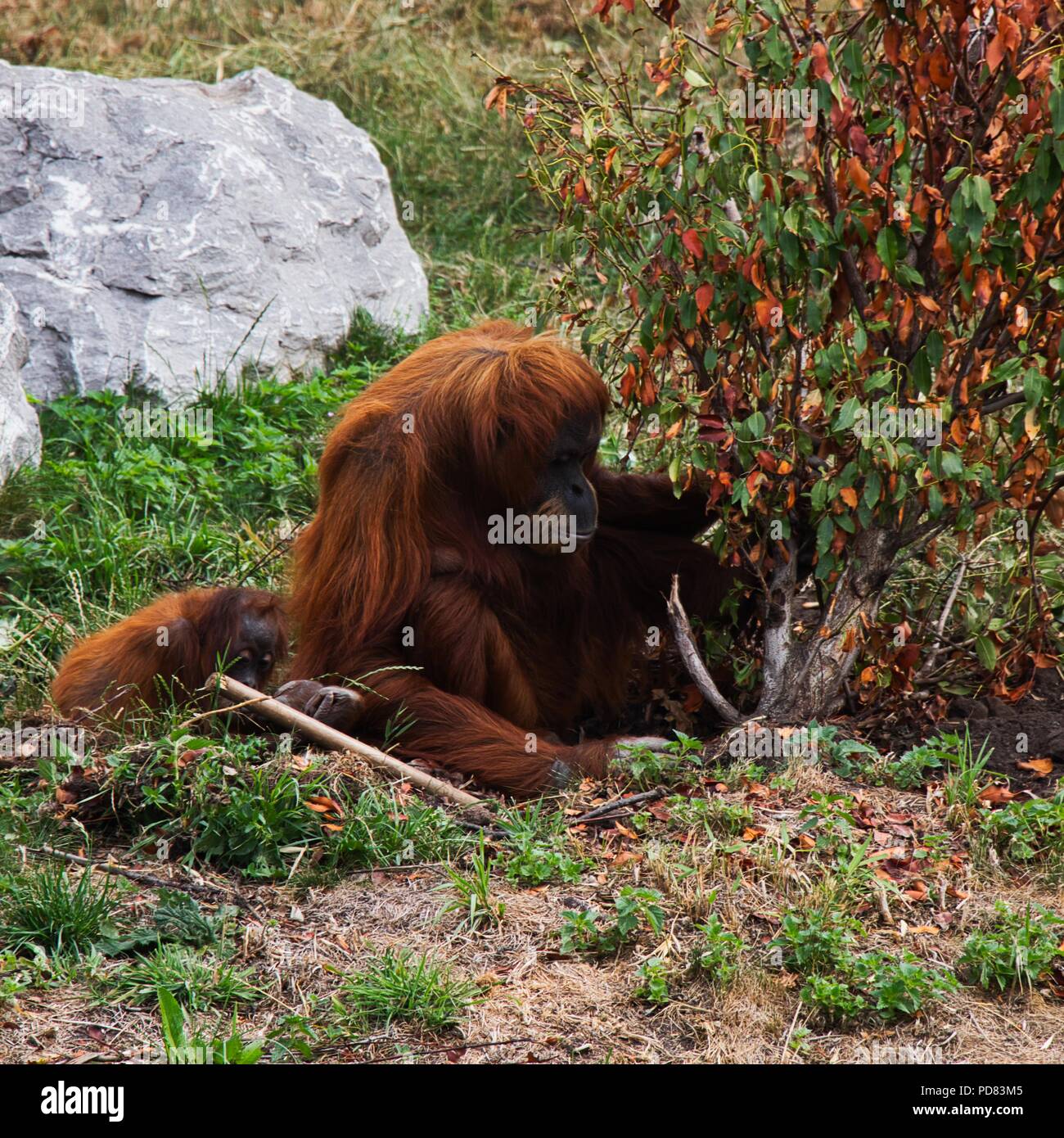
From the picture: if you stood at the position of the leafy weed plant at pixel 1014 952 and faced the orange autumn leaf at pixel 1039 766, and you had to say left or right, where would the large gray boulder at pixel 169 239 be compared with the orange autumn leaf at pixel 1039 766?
left

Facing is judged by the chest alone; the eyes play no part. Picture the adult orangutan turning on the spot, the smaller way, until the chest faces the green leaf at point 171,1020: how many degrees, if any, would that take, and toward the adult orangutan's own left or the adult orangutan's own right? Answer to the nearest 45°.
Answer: approximately 45° to the adult orangutan's own right

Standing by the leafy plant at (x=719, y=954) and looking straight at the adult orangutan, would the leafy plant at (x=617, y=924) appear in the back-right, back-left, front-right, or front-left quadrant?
front-left

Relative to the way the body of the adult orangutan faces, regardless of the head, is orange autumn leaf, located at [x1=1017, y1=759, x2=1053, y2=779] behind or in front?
in front

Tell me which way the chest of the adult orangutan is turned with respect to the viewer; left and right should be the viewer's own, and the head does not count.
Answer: facing the viewer and to the right of the viewer

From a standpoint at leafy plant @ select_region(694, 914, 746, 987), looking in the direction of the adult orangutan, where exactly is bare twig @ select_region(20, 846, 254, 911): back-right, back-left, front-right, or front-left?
front-left

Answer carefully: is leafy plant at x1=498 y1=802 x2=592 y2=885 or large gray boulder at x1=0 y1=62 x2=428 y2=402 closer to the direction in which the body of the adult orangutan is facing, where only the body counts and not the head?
the leafy plant

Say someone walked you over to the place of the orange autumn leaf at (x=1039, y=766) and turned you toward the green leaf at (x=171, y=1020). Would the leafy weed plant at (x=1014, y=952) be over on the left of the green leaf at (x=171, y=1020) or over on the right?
left

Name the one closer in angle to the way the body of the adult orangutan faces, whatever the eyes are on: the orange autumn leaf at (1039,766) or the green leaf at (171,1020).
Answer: the orange autumn leaf

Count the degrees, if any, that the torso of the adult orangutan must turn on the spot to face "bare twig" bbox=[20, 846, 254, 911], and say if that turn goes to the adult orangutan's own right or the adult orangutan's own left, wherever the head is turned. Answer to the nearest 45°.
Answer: approximately 90° to the adult orangutan's own right

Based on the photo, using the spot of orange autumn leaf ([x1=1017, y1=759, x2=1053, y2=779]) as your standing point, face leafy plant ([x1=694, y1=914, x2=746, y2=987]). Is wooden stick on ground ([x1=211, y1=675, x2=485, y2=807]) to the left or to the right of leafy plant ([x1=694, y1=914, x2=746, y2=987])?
right

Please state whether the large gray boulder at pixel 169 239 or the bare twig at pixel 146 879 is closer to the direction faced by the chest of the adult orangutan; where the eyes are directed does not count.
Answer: the bare twig

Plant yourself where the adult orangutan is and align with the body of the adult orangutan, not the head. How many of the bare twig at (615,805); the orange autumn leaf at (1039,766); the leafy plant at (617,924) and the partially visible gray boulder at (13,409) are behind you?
1

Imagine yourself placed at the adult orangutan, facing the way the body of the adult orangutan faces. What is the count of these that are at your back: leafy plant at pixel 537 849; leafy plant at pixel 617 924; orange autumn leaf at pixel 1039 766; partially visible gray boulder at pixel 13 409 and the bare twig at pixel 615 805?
1

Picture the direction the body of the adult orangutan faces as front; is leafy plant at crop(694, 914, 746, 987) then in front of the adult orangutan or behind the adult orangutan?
in front
